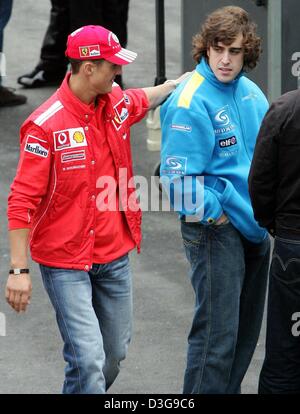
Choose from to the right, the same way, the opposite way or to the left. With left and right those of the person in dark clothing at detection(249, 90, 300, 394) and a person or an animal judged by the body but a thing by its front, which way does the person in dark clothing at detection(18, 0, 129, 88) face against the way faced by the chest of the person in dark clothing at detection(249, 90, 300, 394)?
to the left

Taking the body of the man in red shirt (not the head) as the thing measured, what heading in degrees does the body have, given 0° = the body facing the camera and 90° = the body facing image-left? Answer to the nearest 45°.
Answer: approximately 315°

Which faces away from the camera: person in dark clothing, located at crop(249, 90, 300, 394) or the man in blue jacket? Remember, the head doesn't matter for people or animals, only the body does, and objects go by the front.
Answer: the person in dark clothing

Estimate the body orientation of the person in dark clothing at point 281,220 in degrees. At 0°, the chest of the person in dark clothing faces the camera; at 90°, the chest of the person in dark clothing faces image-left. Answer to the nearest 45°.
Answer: approximately 180°

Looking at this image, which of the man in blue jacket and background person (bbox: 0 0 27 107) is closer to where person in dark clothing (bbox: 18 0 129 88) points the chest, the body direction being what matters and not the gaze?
the background person

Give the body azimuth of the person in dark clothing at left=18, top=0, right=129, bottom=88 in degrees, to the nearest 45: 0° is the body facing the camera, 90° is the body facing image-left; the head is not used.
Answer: approximately 90°

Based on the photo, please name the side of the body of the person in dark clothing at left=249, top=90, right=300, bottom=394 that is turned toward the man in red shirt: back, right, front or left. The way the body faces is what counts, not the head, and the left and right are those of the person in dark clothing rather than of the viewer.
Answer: left
